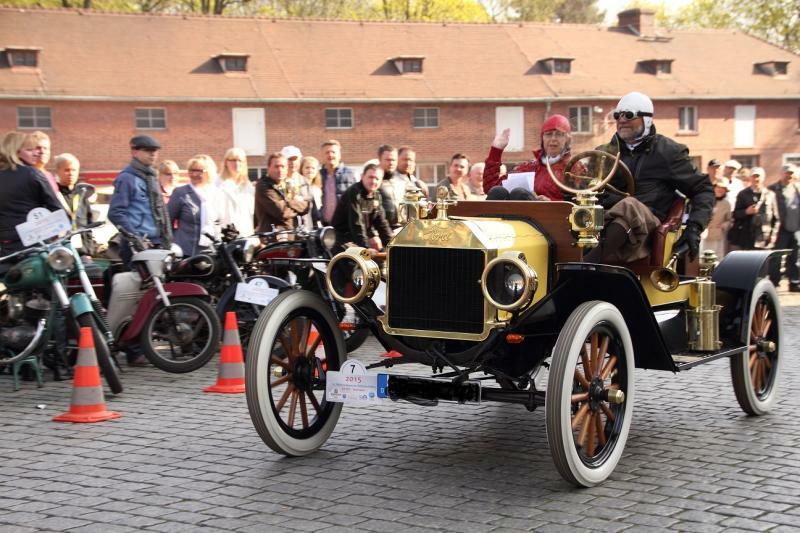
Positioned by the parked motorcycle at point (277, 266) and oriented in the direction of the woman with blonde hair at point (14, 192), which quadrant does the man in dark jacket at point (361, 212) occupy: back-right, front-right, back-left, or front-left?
back-right

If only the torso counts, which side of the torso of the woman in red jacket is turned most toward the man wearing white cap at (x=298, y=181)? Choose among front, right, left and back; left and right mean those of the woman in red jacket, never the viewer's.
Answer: right

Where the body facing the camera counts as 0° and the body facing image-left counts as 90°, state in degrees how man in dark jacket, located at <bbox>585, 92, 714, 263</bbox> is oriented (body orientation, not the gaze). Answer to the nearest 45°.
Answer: approximately 45°

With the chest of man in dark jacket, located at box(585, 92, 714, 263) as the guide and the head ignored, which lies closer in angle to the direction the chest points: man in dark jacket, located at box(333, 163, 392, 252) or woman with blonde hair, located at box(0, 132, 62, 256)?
the woman with blonde hair

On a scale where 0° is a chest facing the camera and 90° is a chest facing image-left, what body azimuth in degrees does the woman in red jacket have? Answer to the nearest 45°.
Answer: approximately 45°

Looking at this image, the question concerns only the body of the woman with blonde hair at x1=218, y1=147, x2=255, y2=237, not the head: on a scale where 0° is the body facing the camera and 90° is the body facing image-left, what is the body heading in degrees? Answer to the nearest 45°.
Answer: approximately 0°

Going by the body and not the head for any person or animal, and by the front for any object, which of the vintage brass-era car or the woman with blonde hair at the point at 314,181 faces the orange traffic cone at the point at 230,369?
the woman with blonde hair

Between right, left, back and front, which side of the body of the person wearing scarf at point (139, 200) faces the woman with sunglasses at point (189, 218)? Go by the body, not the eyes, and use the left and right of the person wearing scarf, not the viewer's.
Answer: left

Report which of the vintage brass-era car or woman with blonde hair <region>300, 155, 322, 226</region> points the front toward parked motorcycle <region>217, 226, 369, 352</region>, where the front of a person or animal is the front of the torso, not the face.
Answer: the woman with blonde hair

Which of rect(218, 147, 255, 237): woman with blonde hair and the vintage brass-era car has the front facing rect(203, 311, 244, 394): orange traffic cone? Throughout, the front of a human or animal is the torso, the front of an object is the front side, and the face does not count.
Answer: the woman with blonde hair

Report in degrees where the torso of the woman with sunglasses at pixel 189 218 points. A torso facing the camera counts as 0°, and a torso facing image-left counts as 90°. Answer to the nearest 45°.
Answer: approximately 315°
